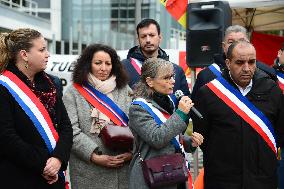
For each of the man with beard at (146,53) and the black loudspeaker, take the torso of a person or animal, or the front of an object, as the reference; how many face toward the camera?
2

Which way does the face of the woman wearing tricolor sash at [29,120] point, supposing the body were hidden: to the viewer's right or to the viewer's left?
to the viewer's right

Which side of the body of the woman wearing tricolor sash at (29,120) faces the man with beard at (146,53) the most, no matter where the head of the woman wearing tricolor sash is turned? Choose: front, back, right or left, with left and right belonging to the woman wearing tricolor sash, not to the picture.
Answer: left

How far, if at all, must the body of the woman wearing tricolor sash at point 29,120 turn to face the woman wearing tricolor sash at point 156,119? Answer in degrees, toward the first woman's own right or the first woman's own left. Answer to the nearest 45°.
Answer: approximately 45° to the first woman's own left

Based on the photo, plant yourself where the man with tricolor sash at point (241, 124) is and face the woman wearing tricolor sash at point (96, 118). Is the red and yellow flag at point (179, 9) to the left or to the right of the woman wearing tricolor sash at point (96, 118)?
right

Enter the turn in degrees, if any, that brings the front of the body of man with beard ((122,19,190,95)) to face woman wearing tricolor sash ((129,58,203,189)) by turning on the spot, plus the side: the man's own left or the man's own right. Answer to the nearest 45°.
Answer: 0° — they already face them

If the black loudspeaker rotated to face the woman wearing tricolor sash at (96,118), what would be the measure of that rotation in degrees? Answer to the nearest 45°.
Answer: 0° — it already faces them

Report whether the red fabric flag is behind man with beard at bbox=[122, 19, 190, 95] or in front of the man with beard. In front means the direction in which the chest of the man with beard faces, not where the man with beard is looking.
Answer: behind
